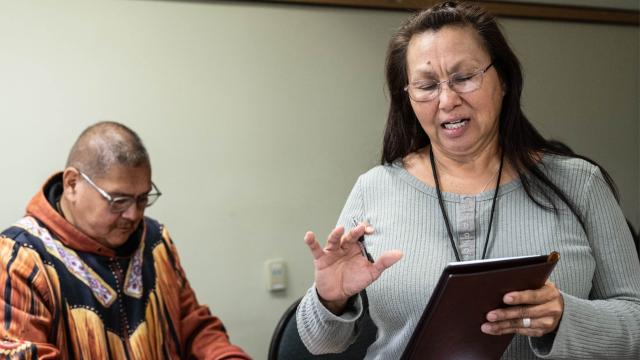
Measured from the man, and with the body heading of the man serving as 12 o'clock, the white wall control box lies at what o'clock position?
The white wall control box is roughly at 9 o'clock from the man.

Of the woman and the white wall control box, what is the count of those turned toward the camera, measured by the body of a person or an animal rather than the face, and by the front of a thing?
2

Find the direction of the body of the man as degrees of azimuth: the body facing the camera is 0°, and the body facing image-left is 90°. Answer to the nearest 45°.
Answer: approximately 315°

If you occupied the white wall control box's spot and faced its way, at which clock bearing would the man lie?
The man is roughly at 1 o'clock from the white wall control box.

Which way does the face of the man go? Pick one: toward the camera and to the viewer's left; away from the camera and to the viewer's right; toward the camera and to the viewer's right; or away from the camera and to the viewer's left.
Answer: toward the camera and to the viewer's right

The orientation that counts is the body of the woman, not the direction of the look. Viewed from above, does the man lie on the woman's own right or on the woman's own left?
on the woman's own right

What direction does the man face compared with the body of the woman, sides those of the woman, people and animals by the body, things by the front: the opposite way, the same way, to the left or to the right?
to the left
